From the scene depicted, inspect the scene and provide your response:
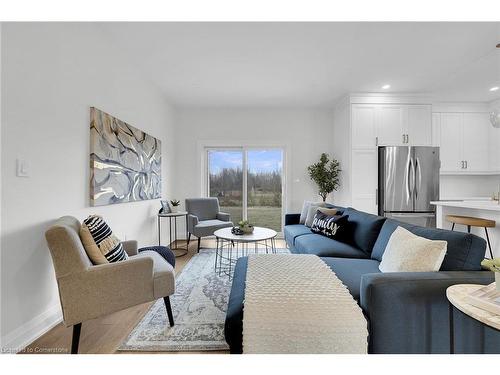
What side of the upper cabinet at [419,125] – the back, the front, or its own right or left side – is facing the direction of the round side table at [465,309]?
front

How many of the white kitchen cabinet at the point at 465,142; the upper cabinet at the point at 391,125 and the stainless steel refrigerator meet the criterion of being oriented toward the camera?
3

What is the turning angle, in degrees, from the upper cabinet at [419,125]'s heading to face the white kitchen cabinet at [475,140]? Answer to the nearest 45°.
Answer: approximately 135° to its left

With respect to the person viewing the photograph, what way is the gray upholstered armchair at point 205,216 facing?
facing the viewer and to the right of the viewer

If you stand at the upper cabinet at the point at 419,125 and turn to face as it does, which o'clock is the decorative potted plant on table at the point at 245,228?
The decorative potted plant on table is roughly at 1 o'clock from the upper cabinet.

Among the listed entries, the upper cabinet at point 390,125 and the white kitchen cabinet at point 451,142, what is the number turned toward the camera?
2

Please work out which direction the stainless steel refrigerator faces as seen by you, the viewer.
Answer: facing the viewer

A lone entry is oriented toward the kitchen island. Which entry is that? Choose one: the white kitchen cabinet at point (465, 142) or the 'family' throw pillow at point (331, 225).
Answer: the white kitchen cabinet

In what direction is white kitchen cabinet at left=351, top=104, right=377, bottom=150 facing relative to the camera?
toward the camera

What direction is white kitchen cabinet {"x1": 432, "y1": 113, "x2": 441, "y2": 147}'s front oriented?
toward the camera

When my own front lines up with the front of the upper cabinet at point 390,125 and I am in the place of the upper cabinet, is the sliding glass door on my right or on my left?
on my right

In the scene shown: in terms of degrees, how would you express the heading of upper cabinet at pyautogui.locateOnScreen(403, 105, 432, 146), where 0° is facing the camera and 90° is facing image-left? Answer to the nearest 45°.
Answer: approximately 0°
